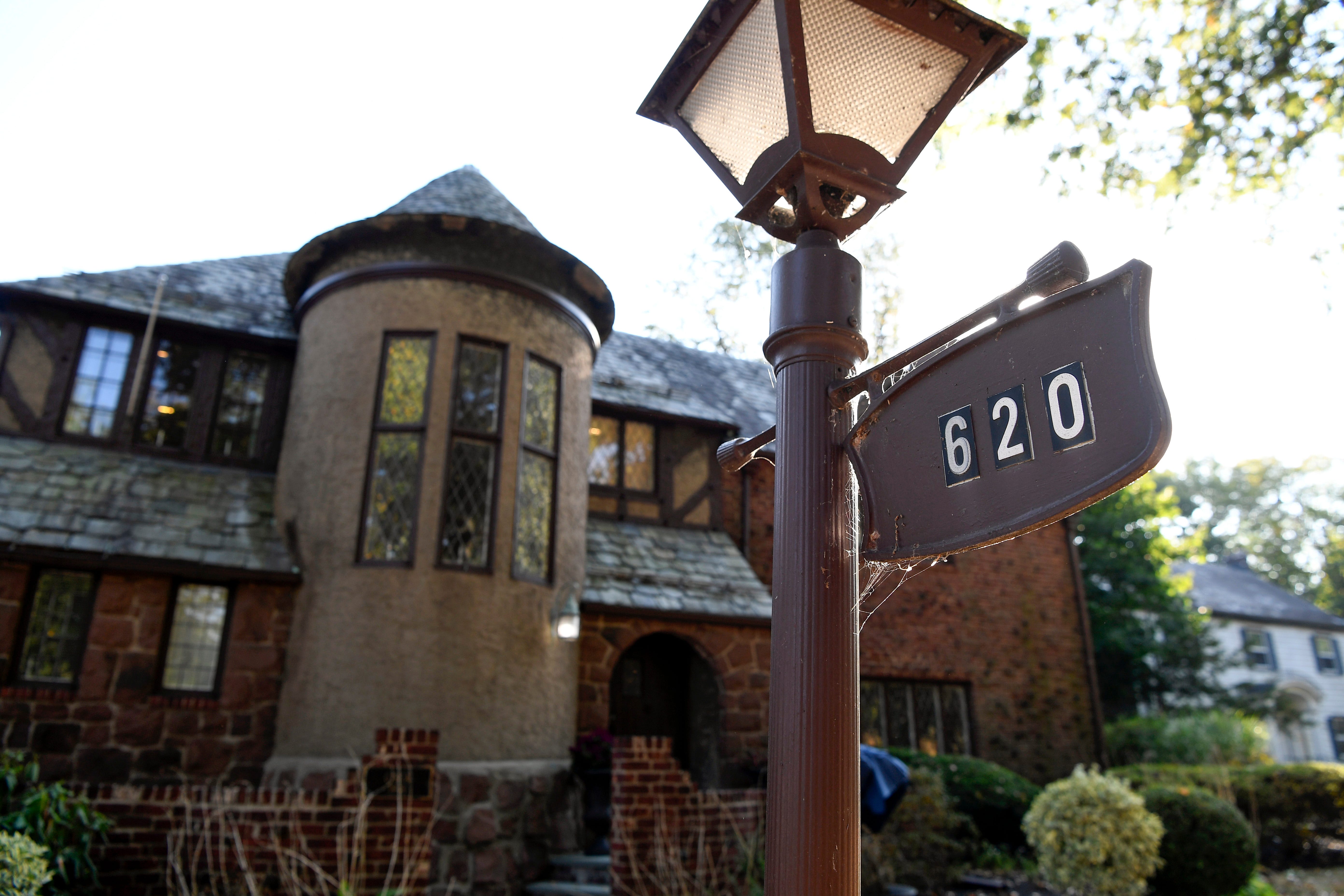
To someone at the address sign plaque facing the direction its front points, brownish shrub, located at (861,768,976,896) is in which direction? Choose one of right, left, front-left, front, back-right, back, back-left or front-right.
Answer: back-right

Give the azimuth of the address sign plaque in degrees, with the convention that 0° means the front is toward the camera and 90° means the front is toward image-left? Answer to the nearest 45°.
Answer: approximately 45°

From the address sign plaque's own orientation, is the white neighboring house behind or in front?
behind

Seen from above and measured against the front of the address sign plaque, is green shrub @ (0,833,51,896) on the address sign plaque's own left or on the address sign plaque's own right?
on the address sign plaque's own right

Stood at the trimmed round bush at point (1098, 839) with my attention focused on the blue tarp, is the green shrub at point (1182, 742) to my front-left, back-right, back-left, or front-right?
back-right

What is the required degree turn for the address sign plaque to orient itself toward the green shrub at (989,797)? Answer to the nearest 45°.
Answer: approximately 135° to its right
